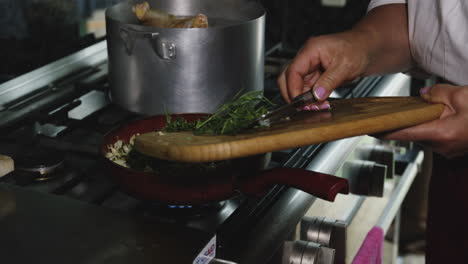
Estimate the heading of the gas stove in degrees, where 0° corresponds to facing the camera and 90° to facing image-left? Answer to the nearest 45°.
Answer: approximately 315°
